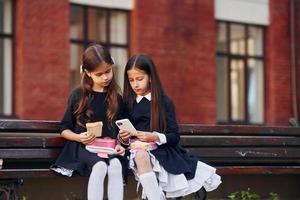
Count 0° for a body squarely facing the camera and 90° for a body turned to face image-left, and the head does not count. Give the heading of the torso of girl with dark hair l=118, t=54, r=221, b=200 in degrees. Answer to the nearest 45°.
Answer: approximately 45°

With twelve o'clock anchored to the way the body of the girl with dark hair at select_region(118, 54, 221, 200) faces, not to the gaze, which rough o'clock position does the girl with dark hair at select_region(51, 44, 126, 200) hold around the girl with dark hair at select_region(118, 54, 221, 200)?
the girl with dark hair at select_region(51, 44, 126, 200) is roughly at 1 o'clock from the girl with dark hair at select_region(118, 54, 221, 200).

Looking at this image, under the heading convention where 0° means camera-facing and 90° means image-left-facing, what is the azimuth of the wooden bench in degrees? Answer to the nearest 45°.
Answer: approximately 0°
